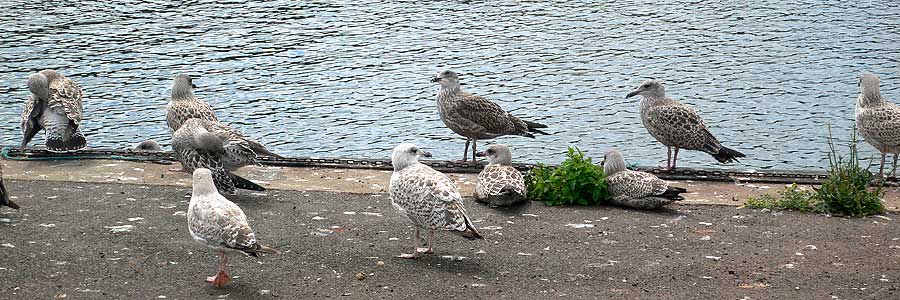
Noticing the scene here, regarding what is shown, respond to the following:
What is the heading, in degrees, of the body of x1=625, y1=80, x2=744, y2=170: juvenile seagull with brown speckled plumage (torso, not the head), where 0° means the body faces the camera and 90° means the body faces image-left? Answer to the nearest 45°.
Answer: approximately 90°

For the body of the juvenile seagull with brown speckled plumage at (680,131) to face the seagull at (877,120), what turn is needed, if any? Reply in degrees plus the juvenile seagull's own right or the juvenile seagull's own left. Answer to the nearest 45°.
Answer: approximately 180°

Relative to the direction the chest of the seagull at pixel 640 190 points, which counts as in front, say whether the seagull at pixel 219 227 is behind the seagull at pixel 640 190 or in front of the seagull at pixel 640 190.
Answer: in front

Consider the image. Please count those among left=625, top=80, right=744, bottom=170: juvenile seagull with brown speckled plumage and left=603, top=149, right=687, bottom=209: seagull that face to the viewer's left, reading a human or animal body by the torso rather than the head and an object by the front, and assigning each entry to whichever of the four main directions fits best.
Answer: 2

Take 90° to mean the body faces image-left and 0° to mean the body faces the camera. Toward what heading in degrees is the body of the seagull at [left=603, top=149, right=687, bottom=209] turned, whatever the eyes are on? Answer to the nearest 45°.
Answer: approximately 90°

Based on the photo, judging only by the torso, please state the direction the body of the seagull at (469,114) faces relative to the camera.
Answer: to the viewer's left

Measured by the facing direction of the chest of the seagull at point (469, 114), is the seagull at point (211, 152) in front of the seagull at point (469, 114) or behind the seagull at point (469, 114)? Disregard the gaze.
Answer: in front

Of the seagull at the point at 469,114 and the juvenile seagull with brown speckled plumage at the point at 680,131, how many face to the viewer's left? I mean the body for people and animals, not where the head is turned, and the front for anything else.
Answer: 2
